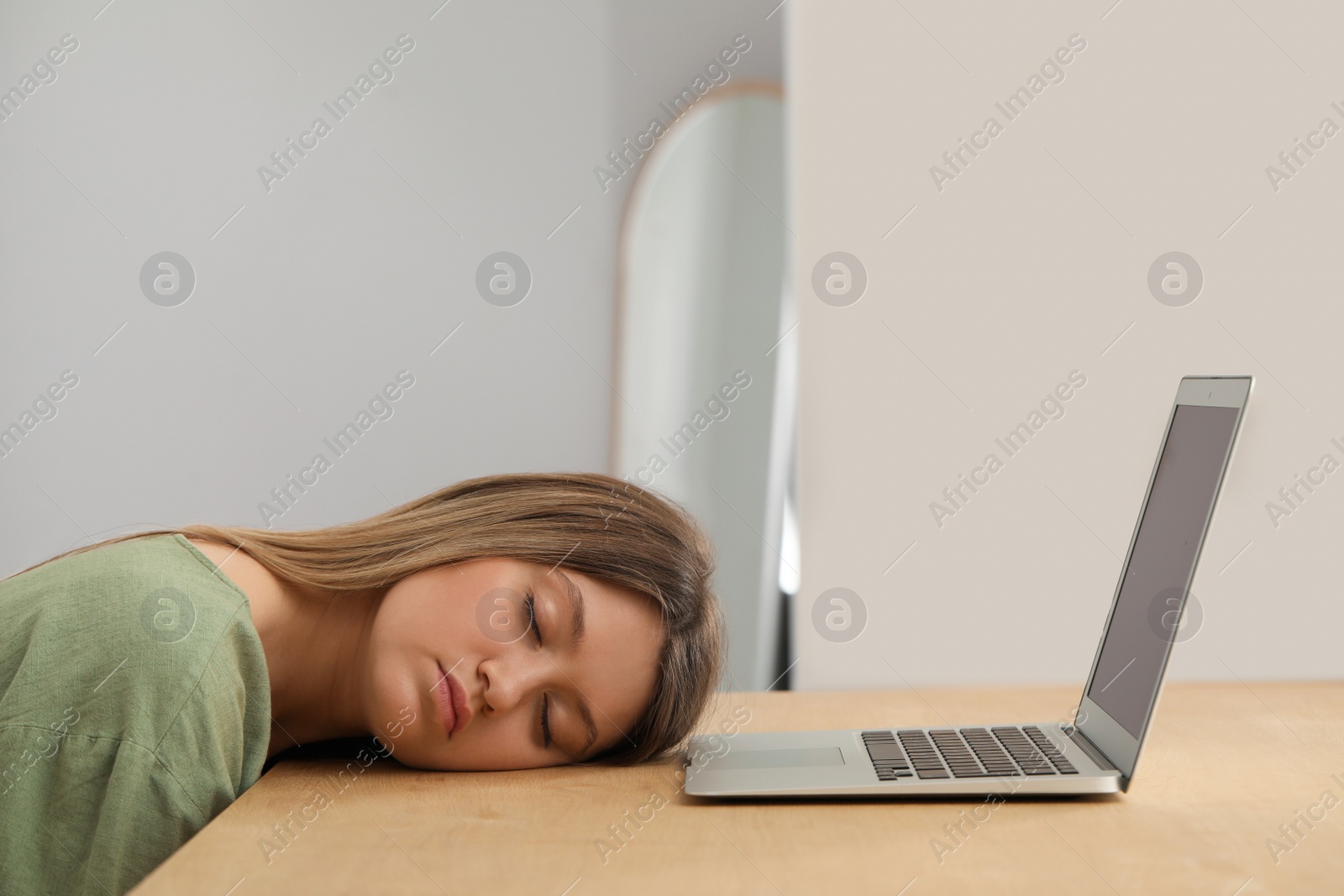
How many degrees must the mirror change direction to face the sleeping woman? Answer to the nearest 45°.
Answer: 0° — it already faces them

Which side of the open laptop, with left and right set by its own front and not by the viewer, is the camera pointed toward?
left

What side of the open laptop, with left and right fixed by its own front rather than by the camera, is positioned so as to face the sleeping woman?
front

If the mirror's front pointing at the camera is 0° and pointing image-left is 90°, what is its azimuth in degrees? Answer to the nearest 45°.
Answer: approximately 0°

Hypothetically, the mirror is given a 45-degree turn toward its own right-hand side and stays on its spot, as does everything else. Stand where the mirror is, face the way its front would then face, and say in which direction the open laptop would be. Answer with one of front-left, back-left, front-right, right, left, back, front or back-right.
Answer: front-left
